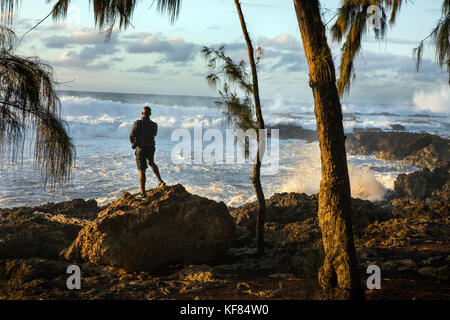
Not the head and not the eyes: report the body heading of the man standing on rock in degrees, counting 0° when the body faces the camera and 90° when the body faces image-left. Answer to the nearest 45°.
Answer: approximately 180°

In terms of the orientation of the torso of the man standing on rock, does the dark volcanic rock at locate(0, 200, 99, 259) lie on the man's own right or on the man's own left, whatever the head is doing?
on the man's own left

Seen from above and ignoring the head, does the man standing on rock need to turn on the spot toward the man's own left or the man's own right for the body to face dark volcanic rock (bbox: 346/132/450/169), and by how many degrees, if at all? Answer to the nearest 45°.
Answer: approximately 45° to the man's own right

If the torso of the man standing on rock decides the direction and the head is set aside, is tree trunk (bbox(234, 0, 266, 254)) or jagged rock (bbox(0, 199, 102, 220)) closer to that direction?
the jagged rock

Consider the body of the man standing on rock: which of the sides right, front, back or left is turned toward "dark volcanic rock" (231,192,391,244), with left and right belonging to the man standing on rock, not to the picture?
right

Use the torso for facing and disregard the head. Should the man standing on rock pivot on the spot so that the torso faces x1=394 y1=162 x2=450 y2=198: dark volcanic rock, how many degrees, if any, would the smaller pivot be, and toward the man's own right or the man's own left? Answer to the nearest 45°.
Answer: approximately 45° to the man's own right

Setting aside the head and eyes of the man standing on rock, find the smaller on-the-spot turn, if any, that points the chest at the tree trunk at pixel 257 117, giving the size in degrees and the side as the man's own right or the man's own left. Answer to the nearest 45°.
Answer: approximately 135° to the man's own right
